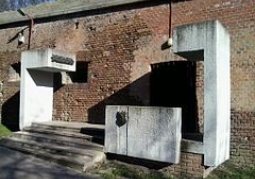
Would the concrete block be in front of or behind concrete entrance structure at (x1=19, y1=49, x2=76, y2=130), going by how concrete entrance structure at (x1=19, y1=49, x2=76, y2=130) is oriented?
in front

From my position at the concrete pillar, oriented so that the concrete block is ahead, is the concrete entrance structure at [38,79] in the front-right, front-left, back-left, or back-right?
front-right

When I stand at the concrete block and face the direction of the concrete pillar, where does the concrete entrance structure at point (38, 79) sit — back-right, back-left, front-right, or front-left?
back-left

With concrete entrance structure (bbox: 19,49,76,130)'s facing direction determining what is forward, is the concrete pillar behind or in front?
in front

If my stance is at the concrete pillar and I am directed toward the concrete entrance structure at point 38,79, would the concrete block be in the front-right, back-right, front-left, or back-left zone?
front-left
